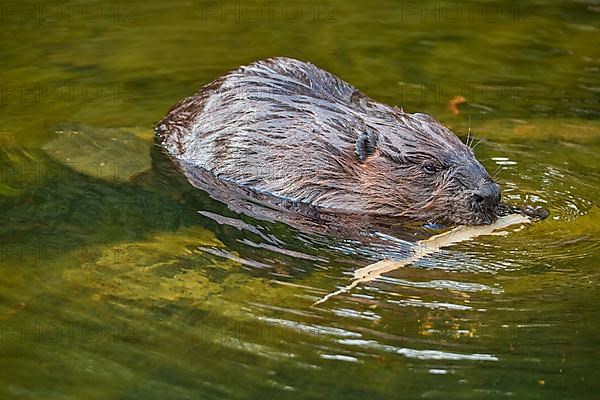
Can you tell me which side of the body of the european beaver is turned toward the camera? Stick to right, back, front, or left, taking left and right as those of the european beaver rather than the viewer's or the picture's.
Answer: right
